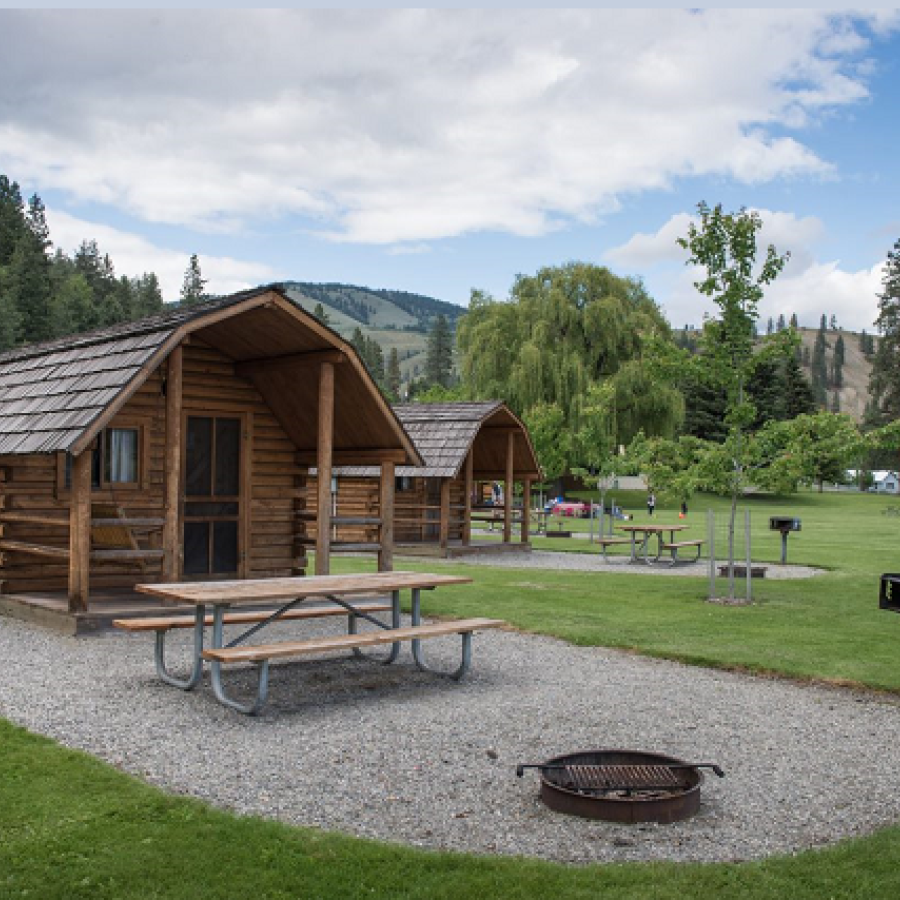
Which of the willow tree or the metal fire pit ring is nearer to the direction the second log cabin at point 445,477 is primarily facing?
the metal fire pit ring

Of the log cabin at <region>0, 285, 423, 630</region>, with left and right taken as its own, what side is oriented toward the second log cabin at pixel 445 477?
left

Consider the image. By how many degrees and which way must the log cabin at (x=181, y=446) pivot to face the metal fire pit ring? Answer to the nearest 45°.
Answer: approximately 45° to its right

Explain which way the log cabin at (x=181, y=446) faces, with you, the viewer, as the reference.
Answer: facing the viewer and to the right of the viewer

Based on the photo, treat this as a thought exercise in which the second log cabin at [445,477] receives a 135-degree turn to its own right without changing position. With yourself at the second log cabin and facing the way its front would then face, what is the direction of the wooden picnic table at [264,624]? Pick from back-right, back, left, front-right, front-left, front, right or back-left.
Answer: left

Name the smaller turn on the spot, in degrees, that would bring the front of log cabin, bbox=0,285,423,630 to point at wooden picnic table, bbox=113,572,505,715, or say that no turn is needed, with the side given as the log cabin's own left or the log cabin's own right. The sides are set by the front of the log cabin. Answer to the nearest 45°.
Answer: approximately 45° to the log cabin's own right

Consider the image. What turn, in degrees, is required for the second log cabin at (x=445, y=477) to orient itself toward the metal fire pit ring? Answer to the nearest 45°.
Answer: approximately 45° to its right

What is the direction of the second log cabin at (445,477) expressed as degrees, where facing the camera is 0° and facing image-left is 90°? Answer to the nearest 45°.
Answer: approximately 315°

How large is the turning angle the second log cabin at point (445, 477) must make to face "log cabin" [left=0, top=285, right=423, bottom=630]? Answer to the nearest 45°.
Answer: approximately 45° to its right

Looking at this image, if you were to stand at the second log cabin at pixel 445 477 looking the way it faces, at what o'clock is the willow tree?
The willow tree is roughly at 8 o'clock from the second log cabin.

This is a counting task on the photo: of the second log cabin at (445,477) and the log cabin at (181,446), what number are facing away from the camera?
0
